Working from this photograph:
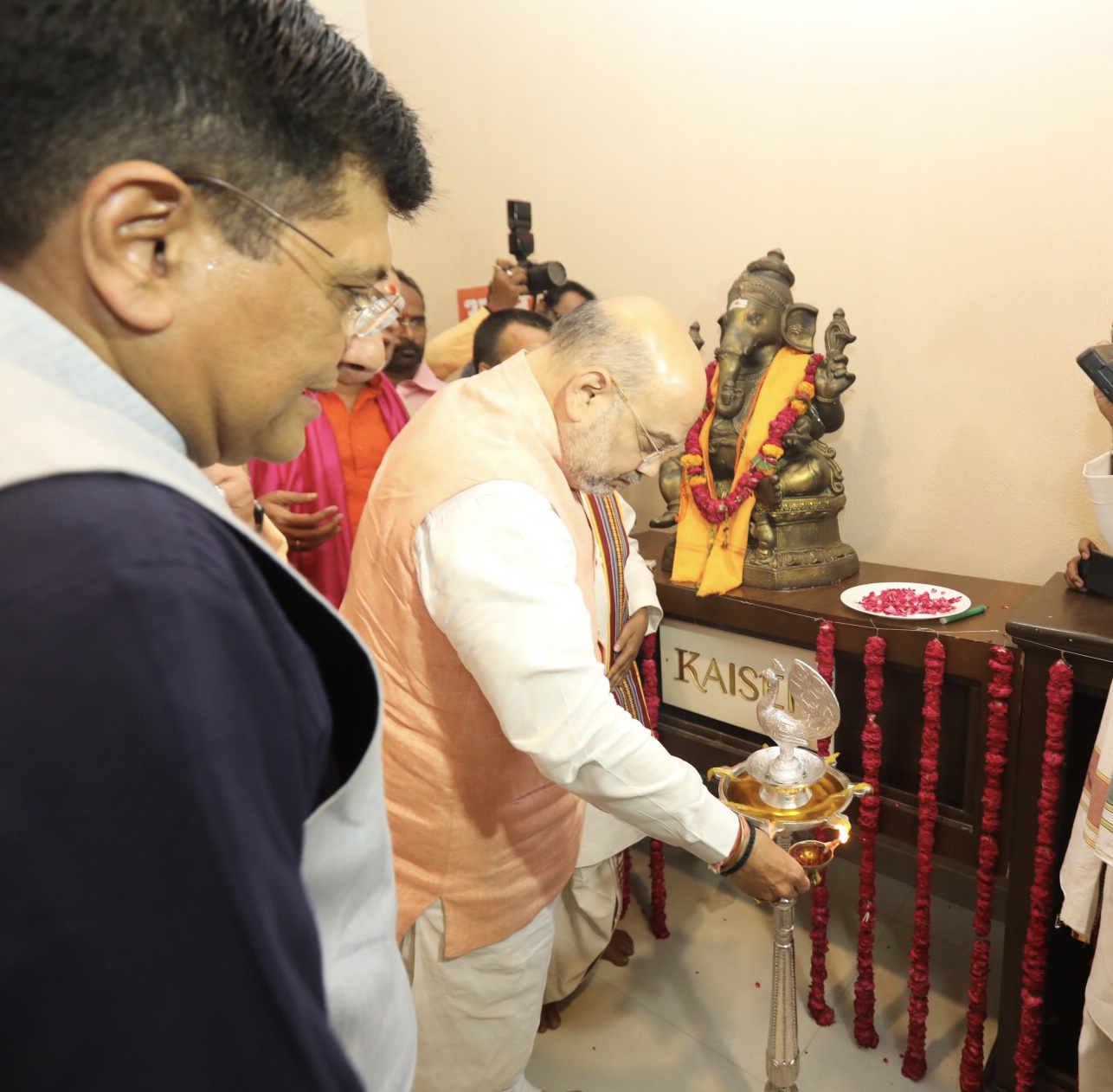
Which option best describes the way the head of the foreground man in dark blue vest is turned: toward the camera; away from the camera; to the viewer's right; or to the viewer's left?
to the viewer's right

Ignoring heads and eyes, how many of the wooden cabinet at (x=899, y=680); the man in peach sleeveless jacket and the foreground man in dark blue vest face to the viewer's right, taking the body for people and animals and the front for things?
2

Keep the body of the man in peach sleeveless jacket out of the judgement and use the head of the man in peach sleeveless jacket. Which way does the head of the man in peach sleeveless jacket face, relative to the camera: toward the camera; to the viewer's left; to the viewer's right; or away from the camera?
to the viewer's right

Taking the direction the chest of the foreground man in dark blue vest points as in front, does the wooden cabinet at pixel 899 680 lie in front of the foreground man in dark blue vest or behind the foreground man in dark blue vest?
in front

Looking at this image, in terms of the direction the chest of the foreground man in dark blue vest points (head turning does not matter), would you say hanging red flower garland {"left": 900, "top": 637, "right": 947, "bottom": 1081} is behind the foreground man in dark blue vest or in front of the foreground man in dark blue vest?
in front

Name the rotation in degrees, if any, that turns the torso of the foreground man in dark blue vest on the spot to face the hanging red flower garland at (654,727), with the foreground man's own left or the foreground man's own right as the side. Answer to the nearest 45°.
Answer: approximately 45° to the foreground man's own left

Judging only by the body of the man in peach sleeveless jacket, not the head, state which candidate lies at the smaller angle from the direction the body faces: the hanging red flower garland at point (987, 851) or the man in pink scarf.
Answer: the hanging red flower garland

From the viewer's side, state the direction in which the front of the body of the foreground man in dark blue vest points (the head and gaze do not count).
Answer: to the viewer's right

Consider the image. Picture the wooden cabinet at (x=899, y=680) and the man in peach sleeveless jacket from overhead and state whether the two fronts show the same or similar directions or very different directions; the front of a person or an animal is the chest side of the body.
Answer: very different directions

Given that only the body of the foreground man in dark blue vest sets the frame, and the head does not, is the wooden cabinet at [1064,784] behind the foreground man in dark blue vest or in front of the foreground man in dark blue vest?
in front

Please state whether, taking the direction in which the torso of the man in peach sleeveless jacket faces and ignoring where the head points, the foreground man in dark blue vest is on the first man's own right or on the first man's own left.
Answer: on the first man's own right

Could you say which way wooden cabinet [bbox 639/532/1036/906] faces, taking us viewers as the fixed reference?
facing the viewer and to the left of the viewer

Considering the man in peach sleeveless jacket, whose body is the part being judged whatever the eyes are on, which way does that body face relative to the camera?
to the viewer's right
